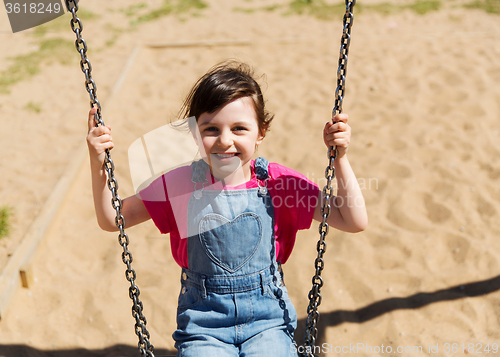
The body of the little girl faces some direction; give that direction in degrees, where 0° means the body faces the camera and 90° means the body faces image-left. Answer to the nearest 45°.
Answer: approximately 0°
